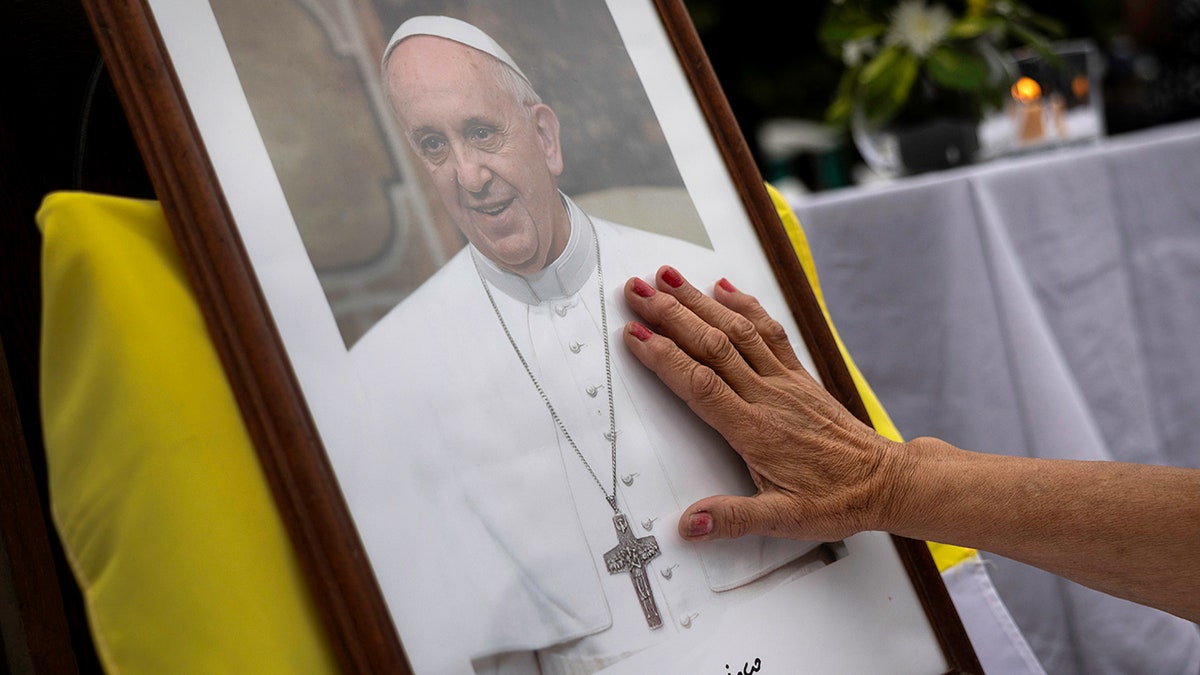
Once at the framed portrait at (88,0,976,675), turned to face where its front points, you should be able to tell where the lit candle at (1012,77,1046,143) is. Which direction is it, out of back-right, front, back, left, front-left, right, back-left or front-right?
back-left

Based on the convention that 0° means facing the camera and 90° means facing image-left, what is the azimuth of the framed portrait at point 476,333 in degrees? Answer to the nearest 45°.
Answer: approximately 0°

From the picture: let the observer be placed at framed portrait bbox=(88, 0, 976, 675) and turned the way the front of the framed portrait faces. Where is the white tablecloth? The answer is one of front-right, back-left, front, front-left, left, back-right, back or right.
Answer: back-left
